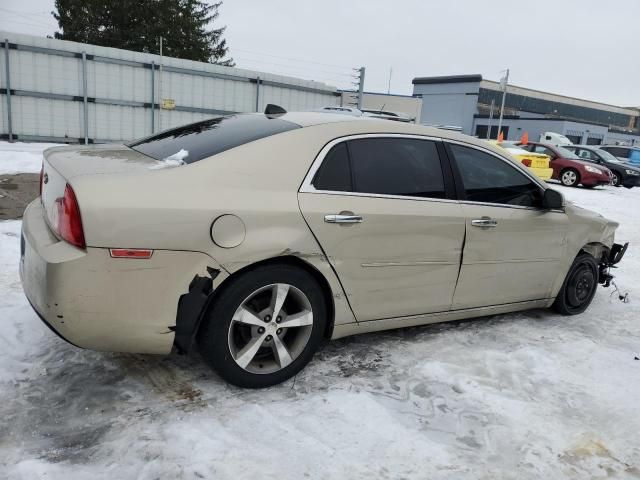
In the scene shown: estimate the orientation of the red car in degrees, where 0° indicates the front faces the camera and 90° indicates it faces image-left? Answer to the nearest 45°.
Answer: approximately 315°

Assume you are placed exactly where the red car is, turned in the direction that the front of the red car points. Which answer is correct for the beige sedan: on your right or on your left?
on your right

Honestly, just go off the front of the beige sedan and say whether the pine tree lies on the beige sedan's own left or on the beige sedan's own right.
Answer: on the beige sedan's own left

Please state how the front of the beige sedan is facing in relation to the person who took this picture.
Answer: facing away from the viewer and to the right of the viewer

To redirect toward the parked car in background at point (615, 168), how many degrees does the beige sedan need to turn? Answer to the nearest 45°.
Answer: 0° — it already faces it
